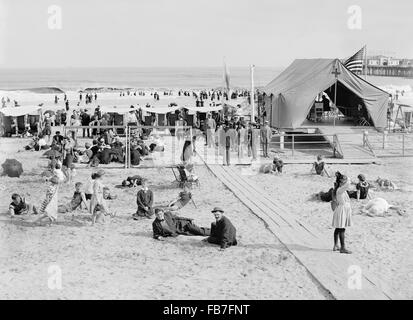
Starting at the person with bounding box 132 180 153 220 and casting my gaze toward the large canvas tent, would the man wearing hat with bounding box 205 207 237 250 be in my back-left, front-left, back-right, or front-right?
back-right

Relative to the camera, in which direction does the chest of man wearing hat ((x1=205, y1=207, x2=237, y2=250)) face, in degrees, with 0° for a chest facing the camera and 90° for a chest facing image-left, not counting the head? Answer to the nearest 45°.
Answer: approximately 45°

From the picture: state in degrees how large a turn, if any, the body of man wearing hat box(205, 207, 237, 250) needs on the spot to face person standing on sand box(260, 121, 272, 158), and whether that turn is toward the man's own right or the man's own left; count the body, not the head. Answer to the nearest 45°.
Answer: approximately 135° to the man's own right

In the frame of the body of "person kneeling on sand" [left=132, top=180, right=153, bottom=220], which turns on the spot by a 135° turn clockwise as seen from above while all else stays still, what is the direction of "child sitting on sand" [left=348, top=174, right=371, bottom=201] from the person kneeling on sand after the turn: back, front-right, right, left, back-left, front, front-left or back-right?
back-right

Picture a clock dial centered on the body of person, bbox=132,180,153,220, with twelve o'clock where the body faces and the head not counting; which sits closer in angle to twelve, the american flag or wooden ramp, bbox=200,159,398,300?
the wooden ramp
